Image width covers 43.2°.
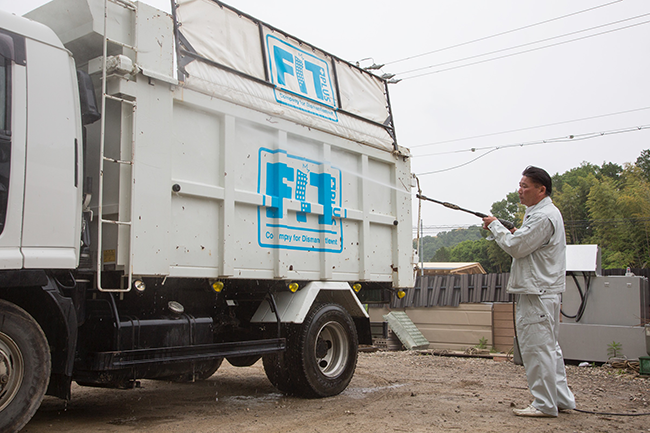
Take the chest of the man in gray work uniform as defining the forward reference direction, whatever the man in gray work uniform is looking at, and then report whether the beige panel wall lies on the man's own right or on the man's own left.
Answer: on the man's own right

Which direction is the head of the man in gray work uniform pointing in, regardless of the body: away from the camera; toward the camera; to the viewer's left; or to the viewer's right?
to the viewer's left

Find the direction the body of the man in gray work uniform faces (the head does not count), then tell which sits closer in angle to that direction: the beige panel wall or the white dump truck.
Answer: the white dump truck

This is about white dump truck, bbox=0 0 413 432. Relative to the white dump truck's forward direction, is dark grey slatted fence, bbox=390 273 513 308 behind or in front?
behind

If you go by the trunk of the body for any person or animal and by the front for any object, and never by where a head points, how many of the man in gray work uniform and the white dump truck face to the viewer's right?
0

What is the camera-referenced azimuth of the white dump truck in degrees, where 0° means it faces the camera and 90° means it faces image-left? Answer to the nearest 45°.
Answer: approximately 45°

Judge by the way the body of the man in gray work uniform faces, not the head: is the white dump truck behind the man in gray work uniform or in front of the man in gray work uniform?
in front

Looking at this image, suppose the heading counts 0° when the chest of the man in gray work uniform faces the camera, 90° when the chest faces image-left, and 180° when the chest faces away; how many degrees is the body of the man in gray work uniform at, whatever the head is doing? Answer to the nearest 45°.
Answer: approximately 90°
